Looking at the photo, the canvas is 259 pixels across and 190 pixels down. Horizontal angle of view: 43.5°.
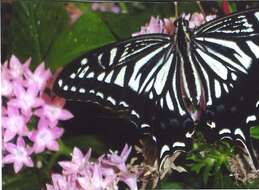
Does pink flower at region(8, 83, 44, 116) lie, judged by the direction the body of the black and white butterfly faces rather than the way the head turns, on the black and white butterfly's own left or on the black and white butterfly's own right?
on the black and white butterfly's own left

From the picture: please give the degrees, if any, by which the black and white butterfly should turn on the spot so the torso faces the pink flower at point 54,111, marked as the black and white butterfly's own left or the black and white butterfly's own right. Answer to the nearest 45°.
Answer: approximately 90° to the black and white butterfly's own left

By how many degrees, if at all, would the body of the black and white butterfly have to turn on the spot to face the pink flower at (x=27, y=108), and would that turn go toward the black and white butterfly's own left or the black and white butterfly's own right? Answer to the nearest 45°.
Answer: approximately 90° to the black and white butterfly's own left

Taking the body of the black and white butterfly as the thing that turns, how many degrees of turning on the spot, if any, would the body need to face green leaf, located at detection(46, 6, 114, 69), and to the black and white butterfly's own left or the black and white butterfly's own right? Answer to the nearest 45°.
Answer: approximately 90° to the black and white butterfly's own left

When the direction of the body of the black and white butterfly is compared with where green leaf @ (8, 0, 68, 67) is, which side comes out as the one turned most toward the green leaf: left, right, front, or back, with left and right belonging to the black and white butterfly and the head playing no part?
left

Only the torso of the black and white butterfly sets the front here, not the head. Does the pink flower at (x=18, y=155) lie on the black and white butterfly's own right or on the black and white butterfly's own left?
on the black and white butterfly's own left

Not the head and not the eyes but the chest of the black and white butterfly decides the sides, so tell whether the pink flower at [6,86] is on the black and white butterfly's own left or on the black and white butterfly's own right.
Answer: on the black and white butterfly's own left

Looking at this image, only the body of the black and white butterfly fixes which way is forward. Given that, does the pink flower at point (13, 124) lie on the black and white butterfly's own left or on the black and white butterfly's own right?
on the black and white butterfly's own left

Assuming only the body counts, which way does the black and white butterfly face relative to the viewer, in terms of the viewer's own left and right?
facing away from the viewer
